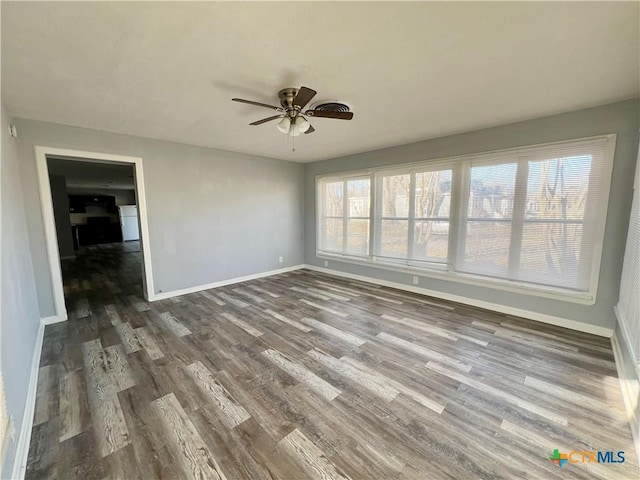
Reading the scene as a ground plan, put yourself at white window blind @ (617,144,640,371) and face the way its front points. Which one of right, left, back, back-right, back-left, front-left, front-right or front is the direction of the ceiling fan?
front-left

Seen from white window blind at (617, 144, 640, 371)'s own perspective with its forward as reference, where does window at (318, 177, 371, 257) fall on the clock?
The window is roughly at 12 o'clock from the white window blind.

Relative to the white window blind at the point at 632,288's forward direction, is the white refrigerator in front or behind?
in front

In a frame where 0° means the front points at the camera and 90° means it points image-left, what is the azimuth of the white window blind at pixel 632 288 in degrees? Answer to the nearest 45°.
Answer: approximately 90°

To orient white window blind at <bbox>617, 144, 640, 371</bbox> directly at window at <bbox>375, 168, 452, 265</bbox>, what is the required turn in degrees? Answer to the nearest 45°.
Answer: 0° — it already faces it

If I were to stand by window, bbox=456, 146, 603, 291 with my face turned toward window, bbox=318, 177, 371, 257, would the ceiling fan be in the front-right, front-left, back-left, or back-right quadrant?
front-left
